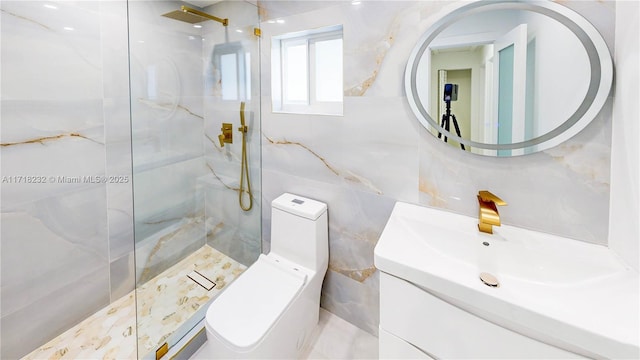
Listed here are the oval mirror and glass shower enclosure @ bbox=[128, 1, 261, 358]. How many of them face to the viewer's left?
0

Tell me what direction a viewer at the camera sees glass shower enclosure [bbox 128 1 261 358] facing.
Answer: facing the viewer and to the right of the viewer

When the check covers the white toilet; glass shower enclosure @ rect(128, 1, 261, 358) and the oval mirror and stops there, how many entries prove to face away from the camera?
0

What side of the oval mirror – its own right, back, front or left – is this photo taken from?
front

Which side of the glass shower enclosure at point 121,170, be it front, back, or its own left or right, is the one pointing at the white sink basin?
front

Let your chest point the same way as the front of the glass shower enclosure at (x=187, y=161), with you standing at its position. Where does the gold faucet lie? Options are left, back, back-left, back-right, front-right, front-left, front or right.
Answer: front

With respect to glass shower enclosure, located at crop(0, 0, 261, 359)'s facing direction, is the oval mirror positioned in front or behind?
in front

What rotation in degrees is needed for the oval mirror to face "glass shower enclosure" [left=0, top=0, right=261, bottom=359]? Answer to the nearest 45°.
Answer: approximately 90° to its right

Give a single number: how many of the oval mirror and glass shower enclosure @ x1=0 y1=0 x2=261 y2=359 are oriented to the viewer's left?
0
